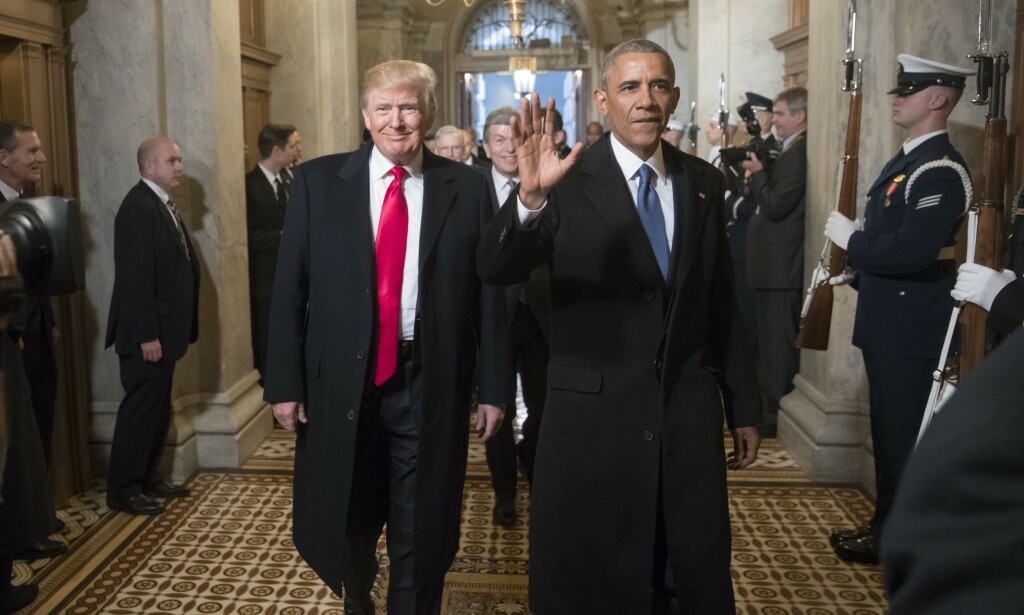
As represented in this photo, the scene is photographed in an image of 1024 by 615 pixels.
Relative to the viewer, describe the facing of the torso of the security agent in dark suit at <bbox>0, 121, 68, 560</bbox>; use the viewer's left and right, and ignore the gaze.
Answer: facing to the right of the viewer

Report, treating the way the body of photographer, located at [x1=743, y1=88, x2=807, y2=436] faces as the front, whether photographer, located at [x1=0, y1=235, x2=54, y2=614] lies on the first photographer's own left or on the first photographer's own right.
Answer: on the first photographer's own left

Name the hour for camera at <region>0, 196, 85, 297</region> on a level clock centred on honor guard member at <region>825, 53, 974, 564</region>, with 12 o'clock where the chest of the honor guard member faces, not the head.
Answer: The camera is roughly at 10 o'clock from the honor guard member.

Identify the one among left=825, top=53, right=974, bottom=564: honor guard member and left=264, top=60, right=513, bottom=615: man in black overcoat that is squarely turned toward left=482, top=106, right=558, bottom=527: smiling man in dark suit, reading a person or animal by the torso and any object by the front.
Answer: the honor guard member

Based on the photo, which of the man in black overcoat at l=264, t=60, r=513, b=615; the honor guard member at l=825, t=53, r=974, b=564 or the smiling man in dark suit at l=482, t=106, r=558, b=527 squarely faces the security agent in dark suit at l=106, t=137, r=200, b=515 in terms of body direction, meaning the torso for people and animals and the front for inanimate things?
the honor guard member

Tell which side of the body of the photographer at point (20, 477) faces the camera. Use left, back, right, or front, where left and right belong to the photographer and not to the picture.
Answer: right

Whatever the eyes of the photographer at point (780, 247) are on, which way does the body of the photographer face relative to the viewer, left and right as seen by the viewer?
facing to the left of the viewer

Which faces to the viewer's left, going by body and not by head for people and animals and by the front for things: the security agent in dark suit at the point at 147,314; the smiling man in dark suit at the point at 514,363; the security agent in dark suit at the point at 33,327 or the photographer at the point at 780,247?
the photographer

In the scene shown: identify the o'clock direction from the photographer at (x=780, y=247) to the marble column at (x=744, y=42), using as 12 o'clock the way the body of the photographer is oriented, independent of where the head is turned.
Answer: The marble column is roughly at 3 o'clock from the photographer.

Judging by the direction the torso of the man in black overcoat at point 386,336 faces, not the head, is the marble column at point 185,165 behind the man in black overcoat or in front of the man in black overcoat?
behind

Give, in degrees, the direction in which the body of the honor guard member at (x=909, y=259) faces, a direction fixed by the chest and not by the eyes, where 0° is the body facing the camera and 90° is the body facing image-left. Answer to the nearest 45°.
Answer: approximately 90°
